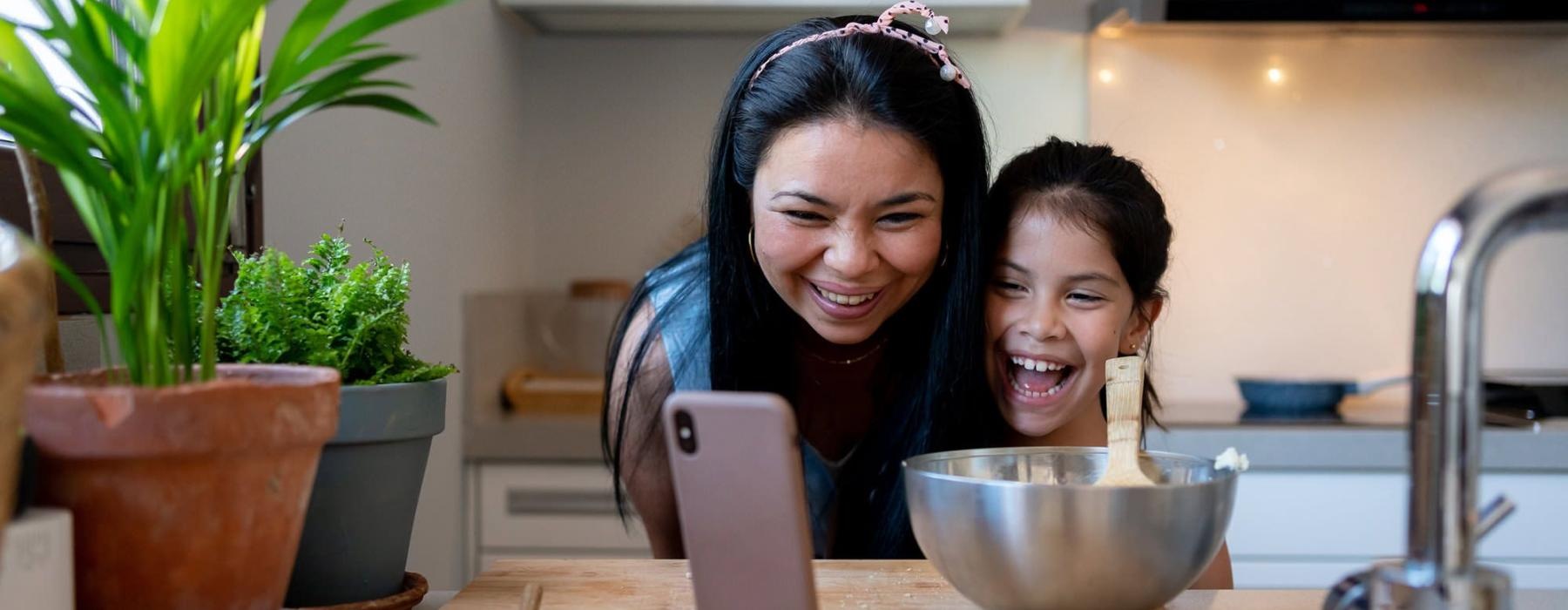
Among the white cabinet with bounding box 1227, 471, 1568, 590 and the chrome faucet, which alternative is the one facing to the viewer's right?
the chrome faucet

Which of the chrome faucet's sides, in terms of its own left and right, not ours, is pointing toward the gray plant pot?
back

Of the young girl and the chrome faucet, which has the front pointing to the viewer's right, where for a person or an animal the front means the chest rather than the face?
the chrome faucet

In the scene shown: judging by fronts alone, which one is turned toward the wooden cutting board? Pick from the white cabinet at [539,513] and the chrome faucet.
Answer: the white cabinet

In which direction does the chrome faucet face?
to the viewer's right

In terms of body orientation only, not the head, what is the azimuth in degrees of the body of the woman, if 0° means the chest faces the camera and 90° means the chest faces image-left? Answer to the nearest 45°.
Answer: approximately 0°

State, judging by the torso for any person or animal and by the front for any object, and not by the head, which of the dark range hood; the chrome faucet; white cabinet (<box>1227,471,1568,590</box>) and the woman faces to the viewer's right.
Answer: the chrome faucet

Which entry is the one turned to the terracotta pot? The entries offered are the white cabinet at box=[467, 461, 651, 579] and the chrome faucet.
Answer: the white cabinet

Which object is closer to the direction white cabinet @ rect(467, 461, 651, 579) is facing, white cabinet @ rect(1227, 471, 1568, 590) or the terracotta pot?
the terracotta pot

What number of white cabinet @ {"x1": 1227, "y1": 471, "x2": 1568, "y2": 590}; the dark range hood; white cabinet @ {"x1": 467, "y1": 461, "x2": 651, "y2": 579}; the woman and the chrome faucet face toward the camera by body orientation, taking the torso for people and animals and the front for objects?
4

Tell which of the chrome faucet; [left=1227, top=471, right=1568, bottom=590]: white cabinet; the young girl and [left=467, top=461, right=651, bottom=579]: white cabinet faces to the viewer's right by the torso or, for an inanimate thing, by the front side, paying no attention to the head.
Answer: the chrome faucet

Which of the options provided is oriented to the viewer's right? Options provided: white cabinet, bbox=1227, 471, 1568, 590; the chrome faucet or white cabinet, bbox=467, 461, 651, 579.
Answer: the chrome faucet

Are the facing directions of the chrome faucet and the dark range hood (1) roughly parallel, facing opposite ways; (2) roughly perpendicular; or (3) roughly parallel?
roughly perpendicular

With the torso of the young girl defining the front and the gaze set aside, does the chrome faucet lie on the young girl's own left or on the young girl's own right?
on the young girl's own left
